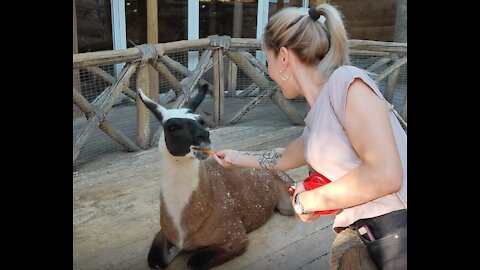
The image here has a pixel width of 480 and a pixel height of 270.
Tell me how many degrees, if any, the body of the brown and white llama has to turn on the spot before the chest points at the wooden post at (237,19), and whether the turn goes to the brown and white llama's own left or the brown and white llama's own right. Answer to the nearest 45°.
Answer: approximately 135° to the brown and white llama's own right

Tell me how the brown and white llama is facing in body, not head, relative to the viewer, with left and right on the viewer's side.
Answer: facing the viewer and to the left of the viewer

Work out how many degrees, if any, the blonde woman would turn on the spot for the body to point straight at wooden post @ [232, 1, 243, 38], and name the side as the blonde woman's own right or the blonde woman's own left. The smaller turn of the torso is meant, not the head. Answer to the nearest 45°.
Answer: approximately 90° to the blonde woman's own right

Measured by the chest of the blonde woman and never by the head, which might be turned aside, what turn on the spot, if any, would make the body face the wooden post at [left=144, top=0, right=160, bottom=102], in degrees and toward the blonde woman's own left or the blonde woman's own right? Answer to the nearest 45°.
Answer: approximately 45° to the blonde woman's own right

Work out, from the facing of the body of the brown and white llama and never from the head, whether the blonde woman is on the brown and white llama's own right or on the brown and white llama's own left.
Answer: on the brown and white llama's own left

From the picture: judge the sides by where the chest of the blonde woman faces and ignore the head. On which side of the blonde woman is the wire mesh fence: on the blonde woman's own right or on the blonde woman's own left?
on the blonde woman's own right

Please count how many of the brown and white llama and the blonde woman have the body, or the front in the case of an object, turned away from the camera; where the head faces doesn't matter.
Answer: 0

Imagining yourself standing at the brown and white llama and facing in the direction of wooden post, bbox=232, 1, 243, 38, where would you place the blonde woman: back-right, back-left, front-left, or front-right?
back-right

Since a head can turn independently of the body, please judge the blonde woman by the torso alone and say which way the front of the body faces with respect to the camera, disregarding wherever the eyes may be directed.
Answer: to the viewer's left
